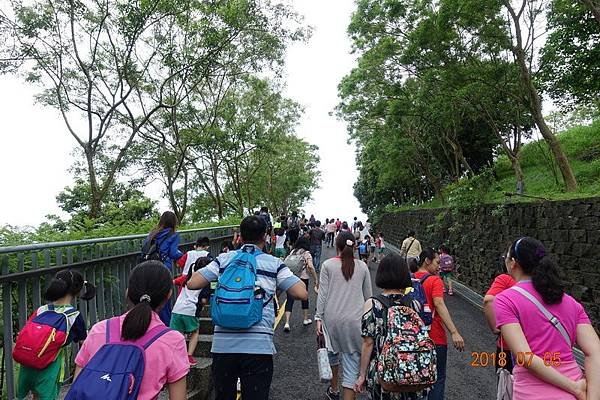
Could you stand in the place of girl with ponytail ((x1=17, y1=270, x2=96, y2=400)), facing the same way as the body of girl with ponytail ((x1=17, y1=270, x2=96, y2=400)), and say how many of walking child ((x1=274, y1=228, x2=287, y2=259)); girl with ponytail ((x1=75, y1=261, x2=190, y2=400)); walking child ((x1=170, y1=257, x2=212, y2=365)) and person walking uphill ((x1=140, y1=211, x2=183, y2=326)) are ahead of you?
3

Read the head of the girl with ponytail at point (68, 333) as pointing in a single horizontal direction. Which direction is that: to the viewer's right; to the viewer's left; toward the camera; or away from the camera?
away from the camera

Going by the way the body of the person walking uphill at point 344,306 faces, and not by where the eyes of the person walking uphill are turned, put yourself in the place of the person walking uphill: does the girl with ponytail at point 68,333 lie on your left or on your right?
on your left

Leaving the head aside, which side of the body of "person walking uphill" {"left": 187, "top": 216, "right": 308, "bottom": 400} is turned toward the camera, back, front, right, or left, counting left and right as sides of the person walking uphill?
back

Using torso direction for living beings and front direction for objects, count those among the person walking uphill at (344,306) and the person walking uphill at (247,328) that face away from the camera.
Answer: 2

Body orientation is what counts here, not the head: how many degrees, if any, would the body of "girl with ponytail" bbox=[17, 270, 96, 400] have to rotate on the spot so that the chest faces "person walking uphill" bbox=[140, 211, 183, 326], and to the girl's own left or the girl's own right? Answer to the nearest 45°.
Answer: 0° — they already face them

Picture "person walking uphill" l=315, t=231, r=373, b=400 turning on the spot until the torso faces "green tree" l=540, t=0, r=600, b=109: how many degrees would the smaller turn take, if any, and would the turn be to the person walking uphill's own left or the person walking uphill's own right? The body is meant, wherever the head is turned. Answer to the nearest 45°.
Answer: approximately 45° to the person walking uphill's own right

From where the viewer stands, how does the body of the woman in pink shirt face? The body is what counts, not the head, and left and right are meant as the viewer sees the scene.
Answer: facing away from the viewer and to the left of the viewer

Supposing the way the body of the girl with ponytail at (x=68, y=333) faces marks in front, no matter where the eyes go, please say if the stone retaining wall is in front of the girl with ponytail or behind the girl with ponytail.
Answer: in front

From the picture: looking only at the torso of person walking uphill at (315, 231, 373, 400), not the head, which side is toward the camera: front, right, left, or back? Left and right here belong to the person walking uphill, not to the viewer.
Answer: back
